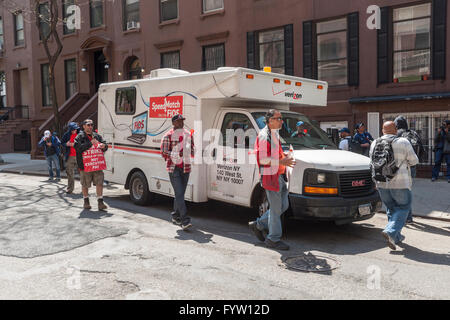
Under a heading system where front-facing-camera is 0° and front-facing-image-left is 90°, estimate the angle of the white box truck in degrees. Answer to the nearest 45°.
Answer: approximately 315°

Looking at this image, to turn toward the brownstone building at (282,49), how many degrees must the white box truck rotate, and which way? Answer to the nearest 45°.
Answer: approximately 135° to its left

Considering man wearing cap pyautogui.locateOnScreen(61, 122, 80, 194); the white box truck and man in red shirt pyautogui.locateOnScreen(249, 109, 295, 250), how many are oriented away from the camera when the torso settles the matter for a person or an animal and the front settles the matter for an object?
0

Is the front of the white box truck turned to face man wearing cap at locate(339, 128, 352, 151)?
no

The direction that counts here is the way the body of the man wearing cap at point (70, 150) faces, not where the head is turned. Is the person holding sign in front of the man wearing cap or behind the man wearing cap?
in front

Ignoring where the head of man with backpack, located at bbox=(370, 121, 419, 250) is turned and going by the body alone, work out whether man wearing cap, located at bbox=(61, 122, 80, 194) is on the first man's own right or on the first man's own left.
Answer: on the first man's own left

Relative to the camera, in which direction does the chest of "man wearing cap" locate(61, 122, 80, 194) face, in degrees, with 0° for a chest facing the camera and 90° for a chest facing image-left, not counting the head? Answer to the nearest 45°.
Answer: approximately 315°

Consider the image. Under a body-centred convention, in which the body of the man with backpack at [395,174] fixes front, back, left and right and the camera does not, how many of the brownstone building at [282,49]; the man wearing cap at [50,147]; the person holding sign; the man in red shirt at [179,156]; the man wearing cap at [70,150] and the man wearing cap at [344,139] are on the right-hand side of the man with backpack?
0

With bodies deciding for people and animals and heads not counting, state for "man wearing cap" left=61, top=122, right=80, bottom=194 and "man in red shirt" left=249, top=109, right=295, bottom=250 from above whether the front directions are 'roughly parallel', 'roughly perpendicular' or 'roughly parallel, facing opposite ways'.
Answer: roughly parallel

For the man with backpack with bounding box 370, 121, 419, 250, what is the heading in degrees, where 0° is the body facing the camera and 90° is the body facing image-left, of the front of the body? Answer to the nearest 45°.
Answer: approximately 225°

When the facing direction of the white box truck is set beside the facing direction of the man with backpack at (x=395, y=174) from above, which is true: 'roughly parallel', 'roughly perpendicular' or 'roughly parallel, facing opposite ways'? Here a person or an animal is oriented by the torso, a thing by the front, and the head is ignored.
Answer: roughly perpendicular

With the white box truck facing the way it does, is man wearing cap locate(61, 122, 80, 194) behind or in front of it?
behind

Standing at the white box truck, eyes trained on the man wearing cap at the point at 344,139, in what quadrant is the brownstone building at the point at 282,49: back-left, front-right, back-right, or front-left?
front-left
